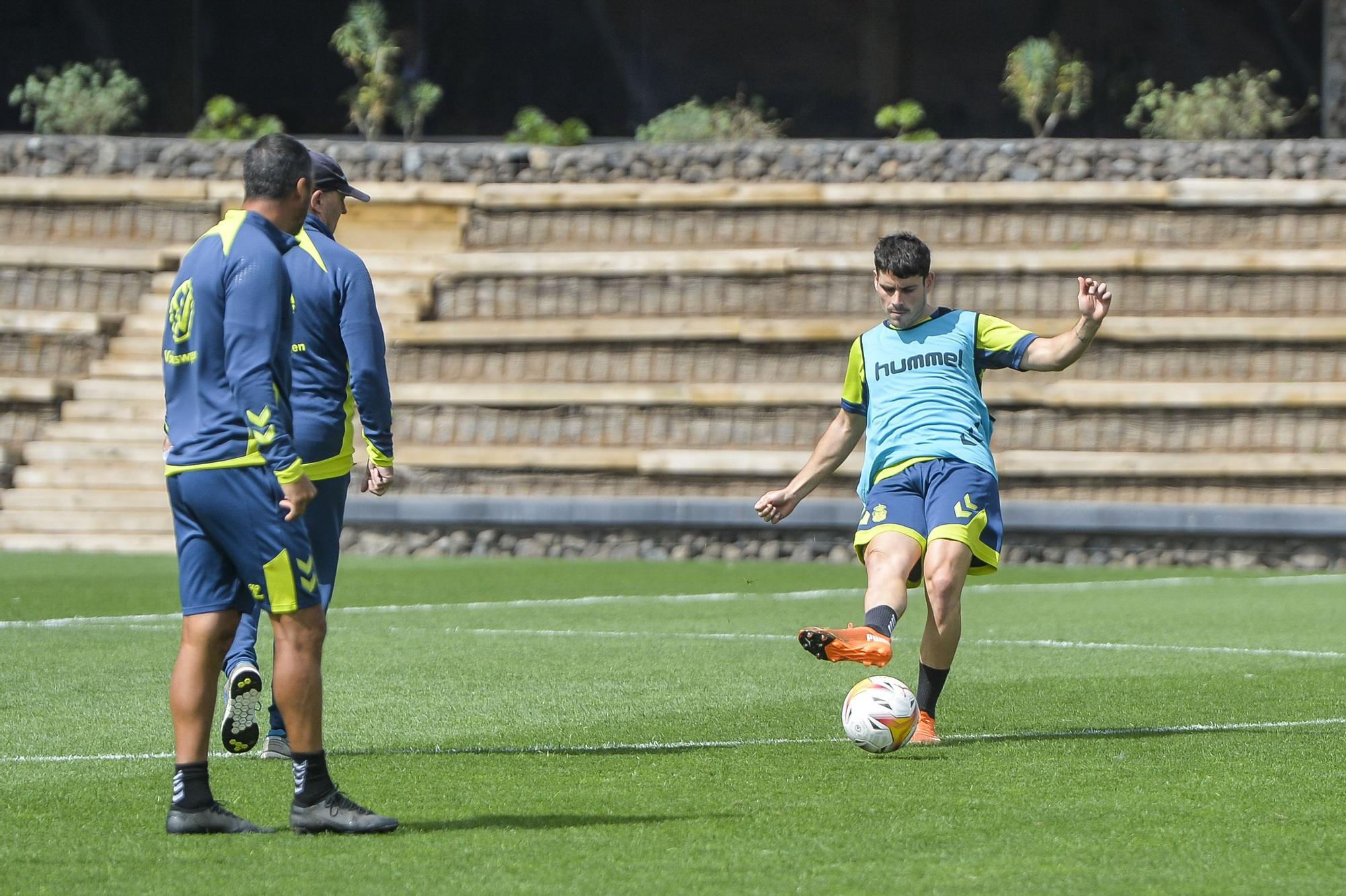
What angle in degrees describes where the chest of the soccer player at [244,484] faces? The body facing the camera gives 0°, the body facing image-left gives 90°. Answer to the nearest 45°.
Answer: approximately 225°

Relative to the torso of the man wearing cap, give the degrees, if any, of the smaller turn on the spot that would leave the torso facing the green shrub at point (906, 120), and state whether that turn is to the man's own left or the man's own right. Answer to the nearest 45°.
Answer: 0° — they already face it

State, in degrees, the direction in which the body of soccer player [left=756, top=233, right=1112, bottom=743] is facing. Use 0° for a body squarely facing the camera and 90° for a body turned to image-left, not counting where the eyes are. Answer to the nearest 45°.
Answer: approximately 0°

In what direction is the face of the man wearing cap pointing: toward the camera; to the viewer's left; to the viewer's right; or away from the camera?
to the viewer's right

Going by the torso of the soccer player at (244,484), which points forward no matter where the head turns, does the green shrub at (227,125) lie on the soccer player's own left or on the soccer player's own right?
on the soccer player's own left

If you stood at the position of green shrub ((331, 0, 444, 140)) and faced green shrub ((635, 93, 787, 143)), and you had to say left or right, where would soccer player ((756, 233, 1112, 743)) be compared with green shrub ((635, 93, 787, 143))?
right

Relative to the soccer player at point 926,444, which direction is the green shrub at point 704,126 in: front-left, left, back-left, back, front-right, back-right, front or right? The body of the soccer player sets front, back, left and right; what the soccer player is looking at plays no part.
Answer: back

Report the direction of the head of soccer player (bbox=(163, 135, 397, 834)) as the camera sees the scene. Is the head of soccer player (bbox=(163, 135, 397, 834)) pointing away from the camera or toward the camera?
away from the camera

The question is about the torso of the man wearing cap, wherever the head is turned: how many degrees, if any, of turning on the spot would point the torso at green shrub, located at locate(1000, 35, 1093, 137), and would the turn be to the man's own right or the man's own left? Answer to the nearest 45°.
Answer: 0° — they already face it

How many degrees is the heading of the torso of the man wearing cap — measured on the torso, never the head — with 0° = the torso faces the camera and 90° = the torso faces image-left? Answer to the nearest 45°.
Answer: approximately 225°
